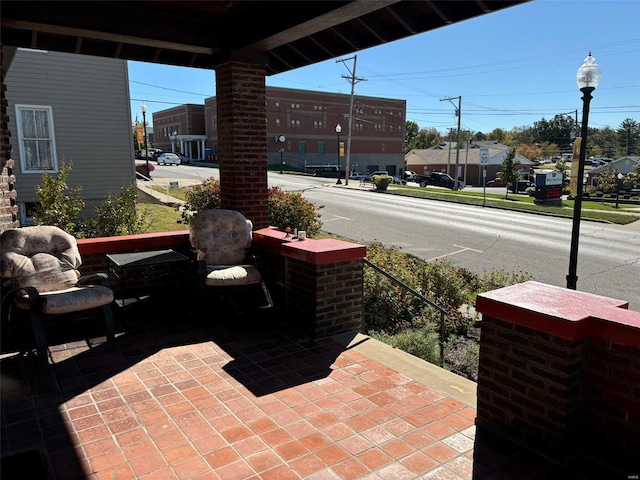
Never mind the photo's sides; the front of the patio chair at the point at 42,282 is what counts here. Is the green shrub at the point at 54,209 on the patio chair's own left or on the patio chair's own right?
on the patio chair's own left

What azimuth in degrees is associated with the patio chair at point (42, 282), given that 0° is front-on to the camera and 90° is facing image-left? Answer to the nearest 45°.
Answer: approximately 315°

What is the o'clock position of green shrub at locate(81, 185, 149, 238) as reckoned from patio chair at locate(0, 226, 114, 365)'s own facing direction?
The green shrub is roughly at 8 o'clock from the patio chair.

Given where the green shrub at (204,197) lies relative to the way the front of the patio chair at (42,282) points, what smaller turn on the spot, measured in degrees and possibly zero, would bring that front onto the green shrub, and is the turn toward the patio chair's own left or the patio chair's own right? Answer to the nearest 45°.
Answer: approximately 90° to the patio chair's own left

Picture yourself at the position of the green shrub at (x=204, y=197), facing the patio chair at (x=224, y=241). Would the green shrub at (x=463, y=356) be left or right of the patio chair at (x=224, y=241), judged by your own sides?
left

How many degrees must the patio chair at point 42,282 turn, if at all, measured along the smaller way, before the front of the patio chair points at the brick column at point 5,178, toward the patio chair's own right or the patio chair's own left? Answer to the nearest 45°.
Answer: approximately 135° to the patio chair's own left

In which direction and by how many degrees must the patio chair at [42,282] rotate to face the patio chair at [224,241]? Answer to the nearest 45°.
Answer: approximately 45° to its left

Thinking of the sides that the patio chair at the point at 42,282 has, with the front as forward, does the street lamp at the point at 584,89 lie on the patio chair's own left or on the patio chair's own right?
on the patio chair's own left

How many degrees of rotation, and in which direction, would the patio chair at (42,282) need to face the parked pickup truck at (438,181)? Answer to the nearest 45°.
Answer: approximately 90° to its left
